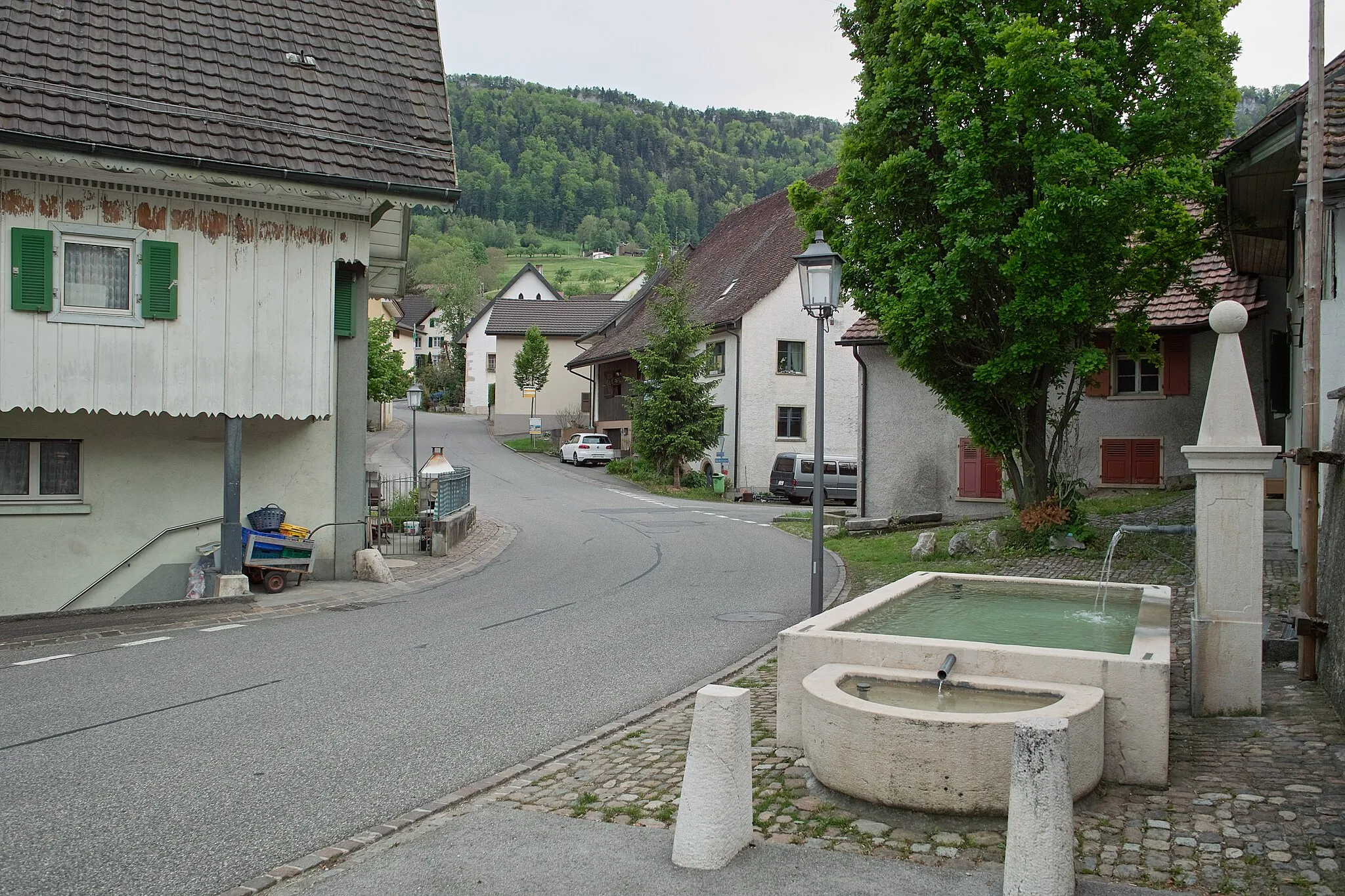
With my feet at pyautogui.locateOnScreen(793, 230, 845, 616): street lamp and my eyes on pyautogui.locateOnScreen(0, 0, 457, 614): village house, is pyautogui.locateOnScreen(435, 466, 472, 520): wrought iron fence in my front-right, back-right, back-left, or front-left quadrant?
front-right

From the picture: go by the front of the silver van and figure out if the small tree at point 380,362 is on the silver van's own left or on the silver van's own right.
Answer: on the silver van's own left

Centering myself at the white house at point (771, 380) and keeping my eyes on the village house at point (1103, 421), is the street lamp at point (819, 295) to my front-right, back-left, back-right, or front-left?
front-right
